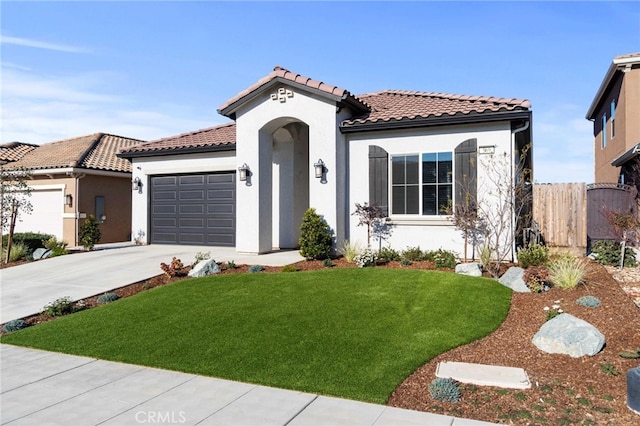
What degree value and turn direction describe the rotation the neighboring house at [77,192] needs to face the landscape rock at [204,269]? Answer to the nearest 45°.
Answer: approximately 45° to its left

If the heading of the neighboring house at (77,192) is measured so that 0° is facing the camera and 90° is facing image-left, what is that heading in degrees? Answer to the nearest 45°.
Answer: approximately 45°

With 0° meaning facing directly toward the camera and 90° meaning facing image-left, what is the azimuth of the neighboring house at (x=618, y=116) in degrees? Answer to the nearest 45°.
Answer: approximately 0°

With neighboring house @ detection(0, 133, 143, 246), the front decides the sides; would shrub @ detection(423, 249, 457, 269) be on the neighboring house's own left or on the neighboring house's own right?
on the neighboring house's own left

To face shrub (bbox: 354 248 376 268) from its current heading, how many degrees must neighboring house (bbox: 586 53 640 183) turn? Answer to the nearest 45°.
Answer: approximately 45° to its right

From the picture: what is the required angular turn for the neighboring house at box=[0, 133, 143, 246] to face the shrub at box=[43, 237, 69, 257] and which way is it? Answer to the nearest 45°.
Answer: approximately 45° to its left

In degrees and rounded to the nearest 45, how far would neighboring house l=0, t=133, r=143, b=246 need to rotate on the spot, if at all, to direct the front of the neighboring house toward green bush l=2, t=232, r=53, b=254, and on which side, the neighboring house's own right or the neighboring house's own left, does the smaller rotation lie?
0° — it already faces it

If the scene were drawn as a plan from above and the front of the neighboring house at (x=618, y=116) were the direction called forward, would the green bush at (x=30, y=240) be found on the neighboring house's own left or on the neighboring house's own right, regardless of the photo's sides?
on the neighboring house's own right

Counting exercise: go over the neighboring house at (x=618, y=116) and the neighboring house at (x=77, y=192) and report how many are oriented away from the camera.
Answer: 0

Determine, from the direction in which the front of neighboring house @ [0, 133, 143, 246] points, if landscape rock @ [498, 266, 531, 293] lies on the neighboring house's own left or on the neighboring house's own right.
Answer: on the neighboring house's own left
